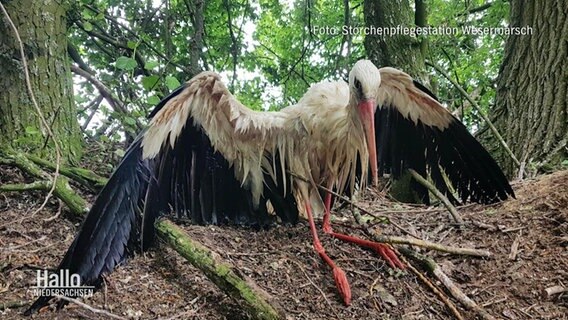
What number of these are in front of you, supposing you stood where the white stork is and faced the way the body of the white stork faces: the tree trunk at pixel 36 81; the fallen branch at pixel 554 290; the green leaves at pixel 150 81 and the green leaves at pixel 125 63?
1

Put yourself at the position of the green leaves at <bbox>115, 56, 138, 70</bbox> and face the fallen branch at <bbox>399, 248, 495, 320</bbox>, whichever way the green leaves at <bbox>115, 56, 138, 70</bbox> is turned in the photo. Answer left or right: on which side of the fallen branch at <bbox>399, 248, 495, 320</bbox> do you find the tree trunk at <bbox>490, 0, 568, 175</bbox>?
left

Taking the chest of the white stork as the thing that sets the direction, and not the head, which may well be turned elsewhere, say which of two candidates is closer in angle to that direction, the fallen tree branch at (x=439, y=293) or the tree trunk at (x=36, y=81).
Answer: the fallen tree branch

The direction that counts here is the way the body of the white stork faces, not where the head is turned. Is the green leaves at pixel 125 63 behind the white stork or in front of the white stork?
behind

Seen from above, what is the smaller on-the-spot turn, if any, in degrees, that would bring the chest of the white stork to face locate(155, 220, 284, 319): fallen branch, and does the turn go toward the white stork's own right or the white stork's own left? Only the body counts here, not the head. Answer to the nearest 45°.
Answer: approximately 45° to the white stork's own right

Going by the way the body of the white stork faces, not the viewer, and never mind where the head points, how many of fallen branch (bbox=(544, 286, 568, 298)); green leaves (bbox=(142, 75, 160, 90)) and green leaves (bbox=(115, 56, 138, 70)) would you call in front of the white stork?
1

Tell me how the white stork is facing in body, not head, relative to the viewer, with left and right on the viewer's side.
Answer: facing the viewer and to the right of the viewer

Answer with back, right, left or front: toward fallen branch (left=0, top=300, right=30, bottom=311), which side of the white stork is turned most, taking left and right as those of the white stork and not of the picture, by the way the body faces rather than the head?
right

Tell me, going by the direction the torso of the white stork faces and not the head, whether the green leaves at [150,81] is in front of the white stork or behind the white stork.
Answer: behind
